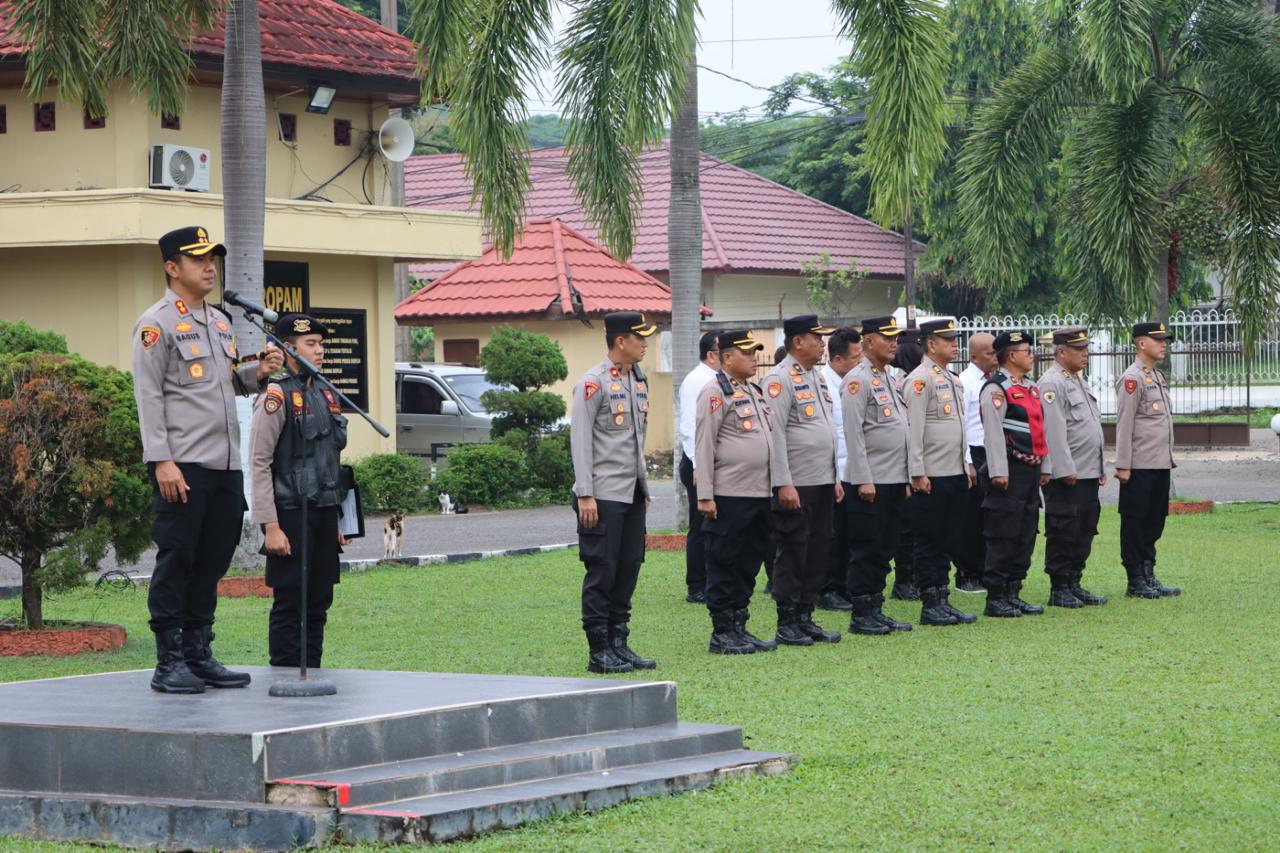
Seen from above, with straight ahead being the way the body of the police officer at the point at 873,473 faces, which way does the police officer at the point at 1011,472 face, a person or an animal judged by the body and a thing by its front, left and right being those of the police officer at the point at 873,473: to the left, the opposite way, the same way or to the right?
the same way

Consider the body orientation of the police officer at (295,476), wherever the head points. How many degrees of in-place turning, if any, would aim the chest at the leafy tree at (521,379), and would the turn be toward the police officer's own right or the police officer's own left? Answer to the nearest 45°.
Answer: approximately 135° to the police officer's own left

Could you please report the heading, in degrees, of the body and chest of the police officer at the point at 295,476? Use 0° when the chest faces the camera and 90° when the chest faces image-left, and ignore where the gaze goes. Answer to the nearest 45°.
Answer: approximately 315°

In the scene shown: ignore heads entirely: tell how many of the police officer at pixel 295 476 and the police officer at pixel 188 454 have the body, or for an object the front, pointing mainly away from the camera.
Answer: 0

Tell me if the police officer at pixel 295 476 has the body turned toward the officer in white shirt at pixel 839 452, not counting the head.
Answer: no

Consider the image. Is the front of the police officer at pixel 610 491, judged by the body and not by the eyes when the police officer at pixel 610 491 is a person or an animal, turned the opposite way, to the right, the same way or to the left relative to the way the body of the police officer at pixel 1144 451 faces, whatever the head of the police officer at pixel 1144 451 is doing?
the same way

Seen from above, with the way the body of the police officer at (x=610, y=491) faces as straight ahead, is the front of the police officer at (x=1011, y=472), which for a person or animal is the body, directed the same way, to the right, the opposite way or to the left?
the same way

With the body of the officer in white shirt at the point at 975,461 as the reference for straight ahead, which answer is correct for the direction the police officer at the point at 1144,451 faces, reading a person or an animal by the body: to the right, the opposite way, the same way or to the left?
the same way

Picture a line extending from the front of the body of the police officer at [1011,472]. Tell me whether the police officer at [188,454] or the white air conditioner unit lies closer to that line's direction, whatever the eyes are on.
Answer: the police officer

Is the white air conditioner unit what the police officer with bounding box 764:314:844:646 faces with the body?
no
